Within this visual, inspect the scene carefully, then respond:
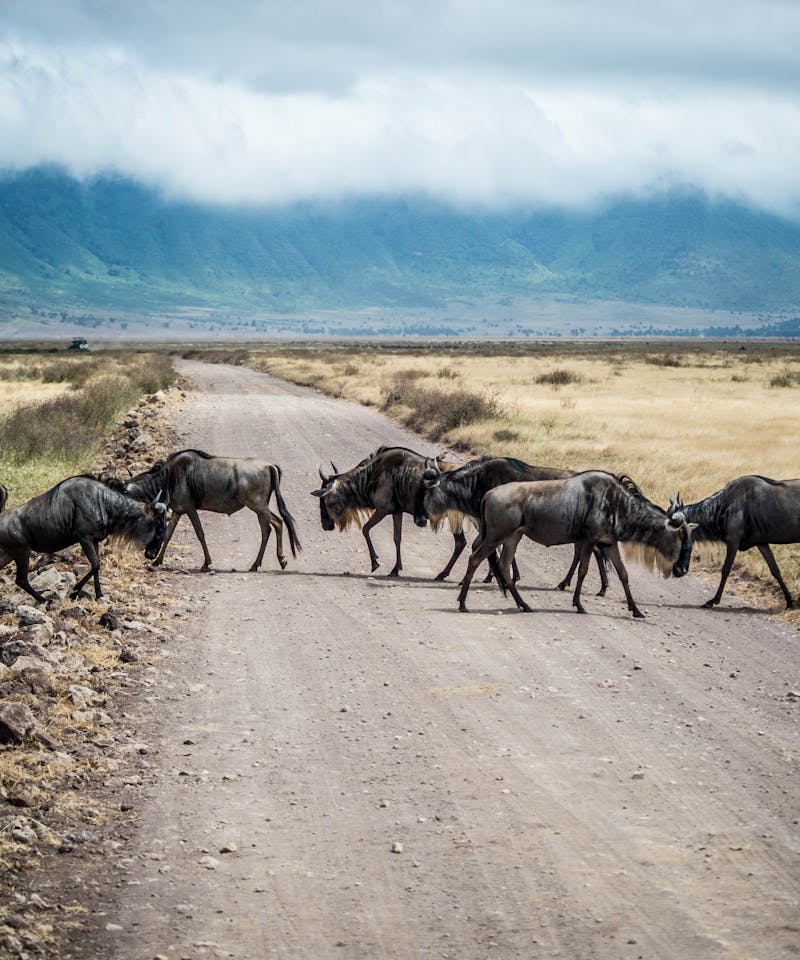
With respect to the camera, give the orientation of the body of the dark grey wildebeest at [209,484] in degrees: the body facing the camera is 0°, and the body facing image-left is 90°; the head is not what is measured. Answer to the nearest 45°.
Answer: approximately 90°

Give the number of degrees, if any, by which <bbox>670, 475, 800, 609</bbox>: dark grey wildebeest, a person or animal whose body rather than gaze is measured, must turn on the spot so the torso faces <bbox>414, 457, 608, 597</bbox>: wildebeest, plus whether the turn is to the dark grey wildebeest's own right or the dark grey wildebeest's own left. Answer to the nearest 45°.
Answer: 0° — it already faces it

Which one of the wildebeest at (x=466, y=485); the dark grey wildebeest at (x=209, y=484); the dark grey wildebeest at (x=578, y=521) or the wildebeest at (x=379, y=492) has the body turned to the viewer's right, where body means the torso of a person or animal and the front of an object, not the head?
the dark grey wildebeest at (x=578, y=521)

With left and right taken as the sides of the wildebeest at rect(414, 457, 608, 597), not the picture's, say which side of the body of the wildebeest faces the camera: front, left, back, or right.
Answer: left

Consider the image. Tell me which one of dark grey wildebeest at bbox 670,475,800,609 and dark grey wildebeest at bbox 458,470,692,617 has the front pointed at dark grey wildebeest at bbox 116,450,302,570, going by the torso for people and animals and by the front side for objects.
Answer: dark grey wildebeest at bbox 670,475,800,609

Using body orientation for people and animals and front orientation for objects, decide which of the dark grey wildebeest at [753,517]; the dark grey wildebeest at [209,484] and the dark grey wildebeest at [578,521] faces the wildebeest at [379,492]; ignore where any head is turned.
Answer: the dark grey wildebeest at [753,517]

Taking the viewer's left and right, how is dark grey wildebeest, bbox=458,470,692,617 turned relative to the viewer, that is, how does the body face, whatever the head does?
facing to the right of the viewer

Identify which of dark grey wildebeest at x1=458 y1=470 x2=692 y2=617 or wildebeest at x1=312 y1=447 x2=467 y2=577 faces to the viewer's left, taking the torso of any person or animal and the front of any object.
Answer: the wildebeest

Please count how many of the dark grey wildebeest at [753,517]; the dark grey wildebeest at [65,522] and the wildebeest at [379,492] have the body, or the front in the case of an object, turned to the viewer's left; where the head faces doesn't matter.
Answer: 2

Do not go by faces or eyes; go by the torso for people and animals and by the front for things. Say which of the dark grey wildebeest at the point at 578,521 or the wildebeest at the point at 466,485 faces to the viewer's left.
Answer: the wildebeest

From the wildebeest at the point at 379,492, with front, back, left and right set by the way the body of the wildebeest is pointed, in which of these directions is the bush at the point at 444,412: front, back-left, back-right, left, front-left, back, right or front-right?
right

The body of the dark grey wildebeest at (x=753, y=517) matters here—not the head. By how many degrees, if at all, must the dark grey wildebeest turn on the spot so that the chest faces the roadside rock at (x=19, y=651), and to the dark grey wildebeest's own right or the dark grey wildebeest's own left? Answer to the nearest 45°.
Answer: approximately 45° to the dark grey wildebeest's own left

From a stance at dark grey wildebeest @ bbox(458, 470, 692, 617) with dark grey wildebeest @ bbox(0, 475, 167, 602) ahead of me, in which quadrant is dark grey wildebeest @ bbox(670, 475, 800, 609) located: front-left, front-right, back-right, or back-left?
back-right

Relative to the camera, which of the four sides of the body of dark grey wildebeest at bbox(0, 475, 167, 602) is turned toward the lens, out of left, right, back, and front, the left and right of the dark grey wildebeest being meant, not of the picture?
right

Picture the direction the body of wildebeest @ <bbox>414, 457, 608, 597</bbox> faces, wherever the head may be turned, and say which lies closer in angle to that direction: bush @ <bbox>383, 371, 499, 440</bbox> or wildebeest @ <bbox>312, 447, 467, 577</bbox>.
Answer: the wildebeest
